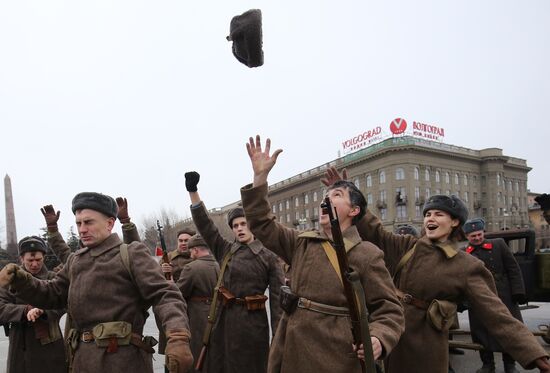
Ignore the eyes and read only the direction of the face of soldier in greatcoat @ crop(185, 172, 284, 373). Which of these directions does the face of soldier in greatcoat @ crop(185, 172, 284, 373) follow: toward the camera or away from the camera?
toward the camera

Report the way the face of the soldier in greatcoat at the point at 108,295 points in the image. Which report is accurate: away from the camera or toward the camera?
toward the camera

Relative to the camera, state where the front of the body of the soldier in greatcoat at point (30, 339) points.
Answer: toward the camera

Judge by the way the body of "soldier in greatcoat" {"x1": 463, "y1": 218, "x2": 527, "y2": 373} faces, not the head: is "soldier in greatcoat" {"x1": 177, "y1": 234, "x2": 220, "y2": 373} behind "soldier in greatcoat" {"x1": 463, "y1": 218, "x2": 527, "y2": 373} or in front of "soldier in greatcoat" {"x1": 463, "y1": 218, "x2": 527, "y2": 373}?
in front

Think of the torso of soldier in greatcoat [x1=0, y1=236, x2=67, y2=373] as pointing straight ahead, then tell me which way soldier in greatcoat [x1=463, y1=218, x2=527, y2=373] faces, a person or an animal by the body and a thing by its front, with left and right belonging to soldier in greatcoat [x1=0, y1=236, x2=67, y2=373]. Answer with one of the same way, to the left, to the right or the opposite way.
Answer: to the right

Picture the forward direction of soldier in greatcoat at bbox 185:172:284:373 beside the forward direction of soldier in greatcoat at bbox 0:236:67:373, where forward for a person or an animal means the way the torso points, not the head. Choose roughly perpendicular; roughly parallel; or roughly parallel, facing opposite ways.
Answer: roughly parallel

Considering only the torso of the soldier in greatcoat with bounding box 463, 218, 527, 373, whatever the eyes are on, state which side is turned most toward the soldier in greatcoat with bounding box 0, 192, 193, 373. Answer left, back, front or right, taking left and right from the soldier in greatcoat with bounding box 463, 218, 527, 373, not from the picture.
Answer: front

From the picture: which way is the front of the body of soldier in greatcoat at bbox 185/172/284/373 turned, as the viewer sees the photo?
toward the camera

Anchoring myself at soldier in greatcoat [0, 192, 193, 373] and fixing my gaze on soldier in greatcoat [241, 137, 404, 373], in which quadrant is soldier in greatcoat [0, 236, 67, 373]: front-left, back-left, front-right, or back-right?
back-left

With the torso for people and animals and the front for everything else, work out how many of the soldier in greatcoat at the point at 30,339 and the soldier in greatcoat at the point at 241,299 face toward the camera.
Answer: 2

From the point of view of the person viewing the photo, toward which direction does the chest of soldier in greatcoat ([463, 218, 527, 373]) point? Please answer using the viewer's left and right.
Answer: facing the viewer and to the left of the viewer

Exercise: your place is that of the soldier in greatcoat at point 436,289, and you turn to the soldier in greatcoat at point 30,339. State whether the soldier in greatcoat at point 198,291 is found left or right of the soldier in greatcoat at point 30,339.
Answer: right
